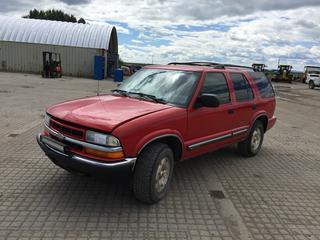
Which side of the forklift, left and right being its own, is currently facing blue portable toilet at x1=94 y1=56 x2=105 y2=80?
back

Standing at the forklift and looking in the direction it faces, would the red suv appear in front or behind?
in front

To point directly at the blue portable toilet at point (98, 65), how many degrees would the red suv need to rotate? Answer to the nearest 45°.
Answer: approximately 135° to its right

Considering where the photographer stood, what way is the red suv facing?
facing the viewer and to the left of the viewer

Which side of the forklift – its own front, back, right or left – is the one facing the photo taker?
front

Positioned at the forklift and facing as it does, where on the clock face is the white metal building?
The white metal building is roughly at 6 o'clock from the forklift.

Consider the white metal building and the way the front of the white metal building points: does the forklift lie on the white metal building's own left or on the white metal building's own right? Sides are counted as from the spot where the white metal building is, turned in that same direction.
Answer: on the white metal building's own right

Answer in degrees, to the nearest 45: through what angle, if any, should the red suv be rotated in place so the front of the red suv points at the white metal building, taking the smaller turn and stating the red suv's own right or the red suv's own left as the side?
approximately 135° to the red suv's own right
